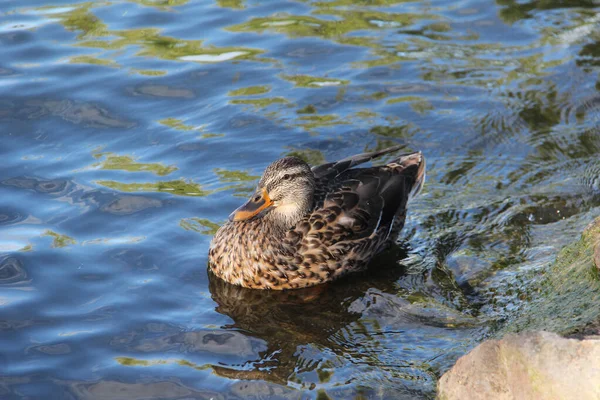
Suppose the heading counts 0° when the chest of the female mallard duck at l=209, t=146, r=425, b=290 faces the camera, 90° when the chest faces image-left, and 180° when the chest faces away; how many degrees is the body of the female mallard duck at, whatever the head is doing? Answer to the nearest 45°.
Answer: approximately 45°
